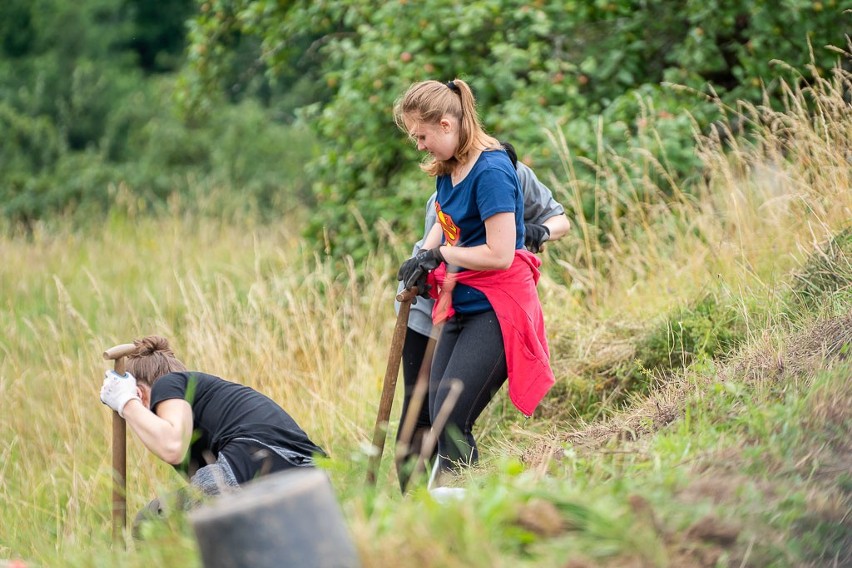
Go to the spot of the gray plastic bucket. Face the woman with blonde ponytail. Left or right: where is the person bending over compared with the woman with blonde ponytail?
left

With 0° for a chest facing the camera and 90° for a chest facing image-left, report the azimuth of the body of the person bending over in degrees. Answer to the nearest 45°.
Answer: approximately 90°

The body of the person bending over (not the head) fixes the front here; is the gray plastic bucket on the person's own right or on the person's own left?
on the person's own left

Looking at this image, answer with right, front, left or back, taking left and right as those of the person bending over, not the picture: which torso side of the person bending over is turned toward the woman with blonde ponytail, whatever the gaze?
back
